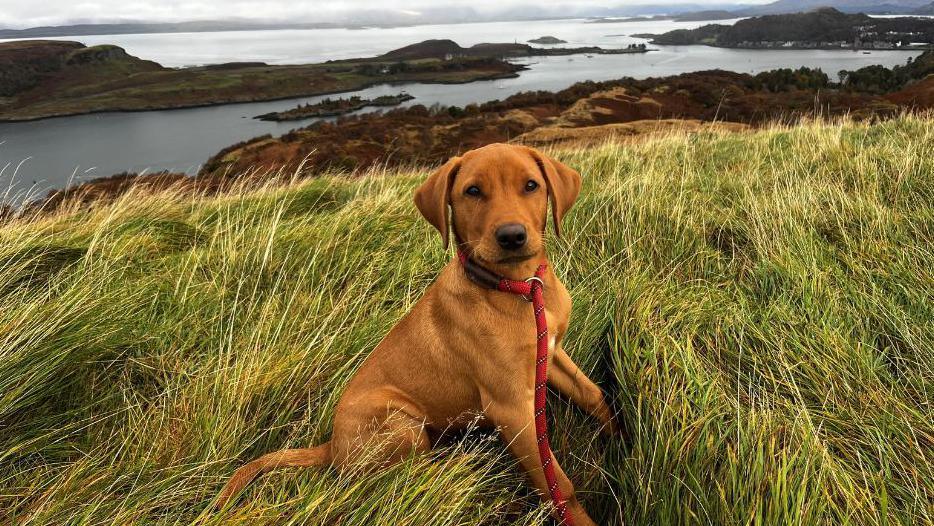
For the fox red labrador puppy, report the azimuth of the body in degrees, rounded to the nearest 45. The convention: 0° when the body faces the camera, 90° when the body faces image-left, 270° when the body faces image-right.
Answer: approximately 315°

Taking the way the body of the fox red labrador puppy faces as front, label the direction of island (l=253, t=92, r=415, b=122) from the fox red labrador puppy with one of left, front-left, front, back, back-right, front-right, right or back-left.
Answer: back-left
